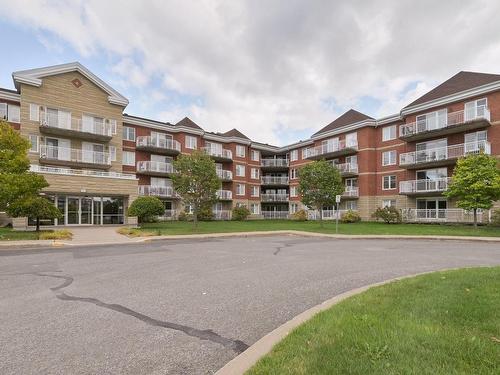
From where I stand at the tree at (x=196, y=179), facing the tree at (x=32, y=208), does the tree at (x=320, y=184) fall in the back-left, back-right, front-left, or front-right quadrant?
back-left

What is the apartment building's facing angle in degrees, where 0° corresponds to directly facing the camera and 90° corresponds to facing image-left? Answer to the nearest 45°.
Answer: approximately 0°

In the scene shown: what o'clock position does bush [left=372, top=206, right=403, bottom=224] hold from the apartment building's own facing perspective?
The bush is roughly at 9 o'clock from the apartment building.
